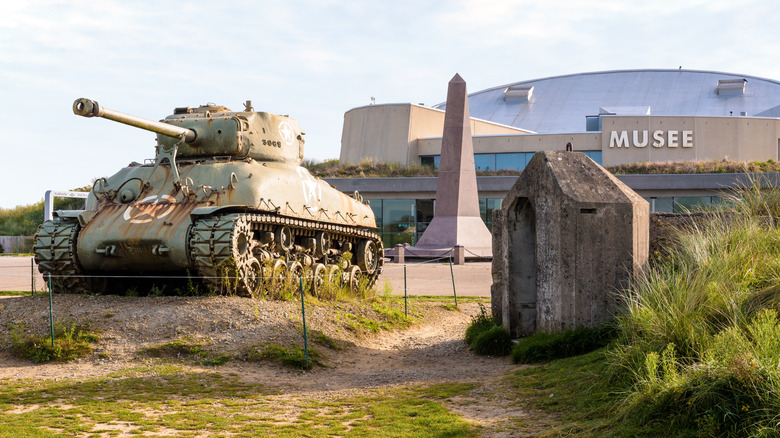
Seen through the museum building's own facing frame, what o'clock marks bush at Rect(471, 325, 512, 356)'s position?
The bush is roughly at 12 o'clock from the museum building.

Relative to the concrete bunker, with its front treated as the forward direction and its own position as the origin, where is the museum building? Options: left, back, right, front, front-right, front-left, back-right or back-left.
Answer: back-right

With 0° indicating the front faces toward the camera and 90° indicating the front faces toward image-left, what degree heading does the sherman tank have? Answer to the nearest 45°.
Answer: approximately 45°

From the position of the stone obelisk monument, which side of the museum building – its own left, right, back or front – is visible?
front

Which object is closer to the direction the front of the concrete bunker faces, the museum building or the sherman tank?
the sherman tank

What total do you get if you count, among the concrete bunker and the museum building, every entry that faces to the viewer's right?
0

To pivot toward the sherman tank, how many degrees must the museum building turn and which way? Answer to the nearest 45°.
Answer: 0° — it already faces it

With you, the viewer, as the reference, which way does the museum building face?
facing the viewer

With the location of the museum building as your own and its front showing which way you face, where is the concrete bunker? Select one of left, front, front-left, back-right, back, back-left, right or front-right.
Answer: front

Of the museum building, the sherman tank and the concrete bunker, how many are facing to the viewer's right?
0

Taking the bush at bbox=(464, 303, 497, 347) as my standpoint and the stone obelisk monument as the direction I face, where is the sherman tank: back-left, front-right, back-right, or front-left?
front-left
